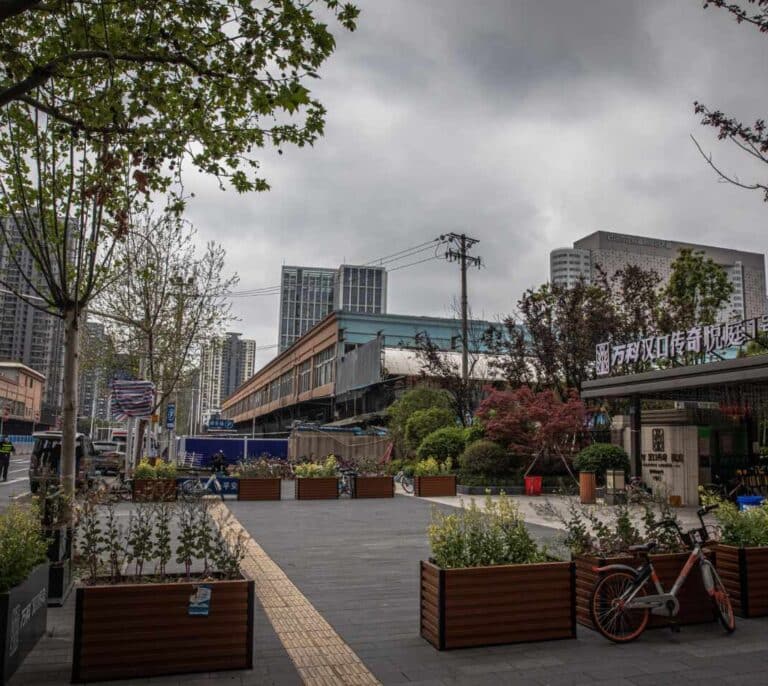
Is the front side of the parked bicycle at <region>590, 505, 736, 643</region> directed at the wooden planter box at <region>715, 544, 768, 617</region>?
yes

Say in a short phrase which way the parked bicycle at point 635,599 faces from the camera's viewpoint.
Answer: facing away from the viewer and to the right of the viewer

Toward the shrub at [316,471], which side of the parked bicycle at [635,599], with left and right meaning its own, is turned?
left

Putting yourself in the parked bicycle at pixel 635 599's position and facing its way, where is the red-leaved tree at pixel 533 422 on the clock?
The red-leaved tree is roughly at 10 o'clock from the parked bicycle.

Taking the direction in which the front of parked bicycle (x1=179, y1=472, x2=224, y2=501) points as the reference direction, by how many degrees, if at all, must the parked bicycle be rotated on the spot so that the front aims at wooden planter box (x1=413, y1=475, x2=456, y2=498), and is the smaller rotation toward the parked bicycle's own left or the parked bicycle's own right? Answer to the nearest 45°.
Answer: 0° — it already faces it

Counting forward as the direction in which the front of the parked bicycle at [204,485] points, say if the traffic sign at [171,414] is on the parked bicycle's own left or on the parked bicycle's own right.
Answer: on the parked bicycle's own left

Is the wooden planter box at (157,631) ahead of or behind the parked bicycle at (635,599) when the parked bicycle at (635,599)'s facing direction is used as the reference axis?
behind

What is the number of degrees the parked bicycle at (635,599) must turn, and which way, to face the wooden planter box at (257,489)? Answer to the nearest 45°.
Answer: approximately 90° to its left

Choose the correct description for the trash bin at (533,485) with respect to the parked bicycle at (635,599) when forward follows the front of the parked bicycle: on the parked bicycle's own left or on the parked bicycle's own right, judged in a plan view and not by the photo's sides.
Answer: on the parked bicycle's own left

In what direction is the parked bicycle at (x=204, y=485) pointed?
to the viewer's right
